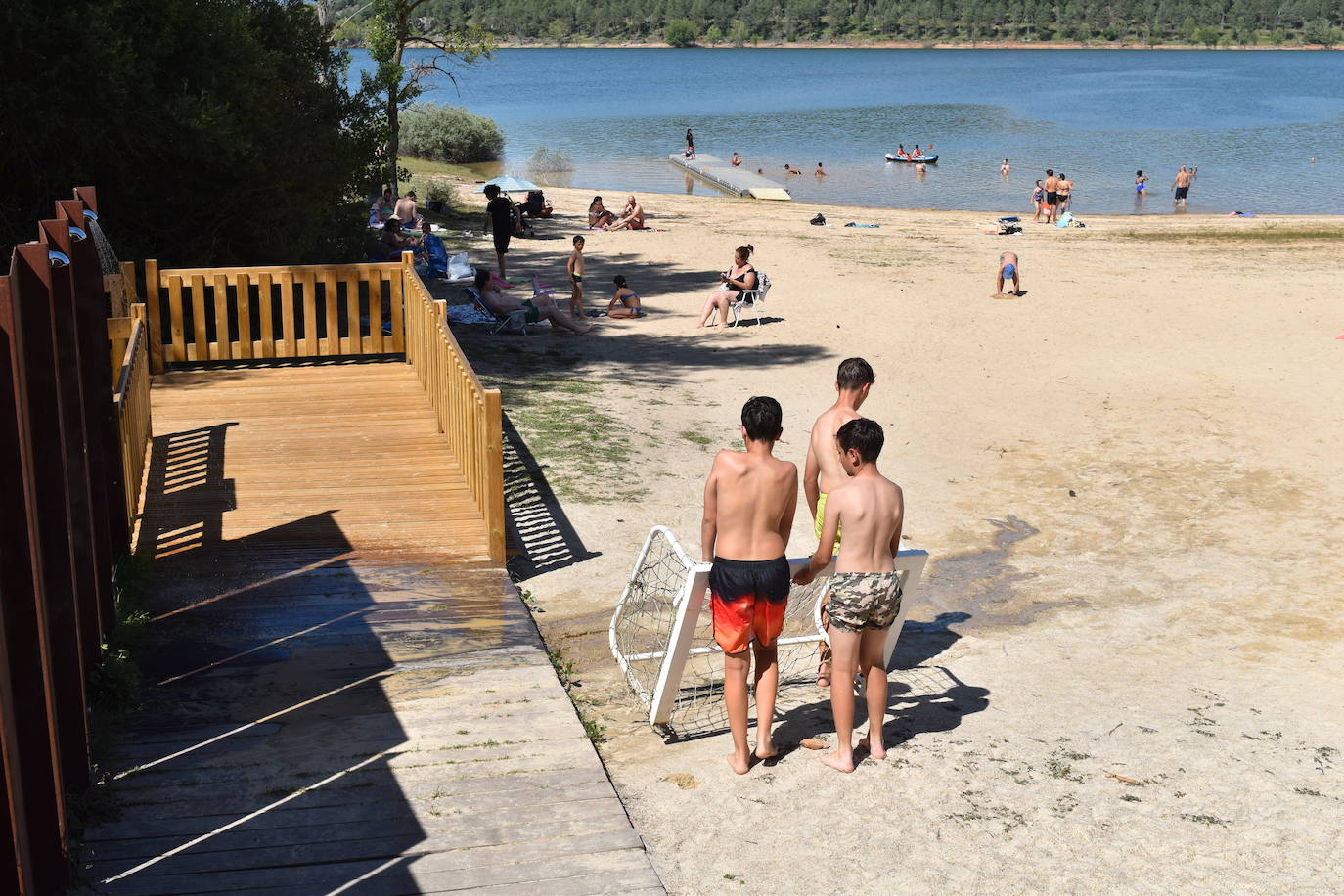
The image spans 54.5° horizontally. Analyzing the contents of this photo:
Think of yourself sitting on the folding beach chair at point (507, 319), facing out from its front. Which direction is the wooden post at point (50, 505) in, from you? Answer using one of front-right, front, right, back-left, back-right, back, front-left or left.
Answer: right

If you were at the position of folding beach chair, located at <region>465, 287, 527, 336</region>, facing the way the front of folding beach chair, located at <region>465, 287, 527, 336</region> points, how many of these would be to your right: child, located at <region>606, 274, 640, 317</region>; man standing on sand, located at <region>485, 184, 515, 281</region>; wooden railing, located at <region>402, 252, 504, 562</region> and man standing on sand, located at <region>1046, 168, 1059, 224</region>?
1

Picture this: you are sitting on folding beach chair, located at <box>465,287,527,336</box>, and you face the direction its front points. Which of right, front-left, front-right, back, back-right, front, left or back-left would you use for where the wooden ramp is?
right

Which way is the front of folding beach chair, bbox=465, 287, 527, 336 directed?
to the viewer's right

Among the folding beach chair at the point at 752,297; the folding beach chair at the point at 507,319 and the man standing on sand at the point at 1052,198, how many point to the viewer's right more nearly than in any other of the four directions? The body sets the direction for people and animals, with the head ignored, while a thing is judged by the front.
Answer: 1

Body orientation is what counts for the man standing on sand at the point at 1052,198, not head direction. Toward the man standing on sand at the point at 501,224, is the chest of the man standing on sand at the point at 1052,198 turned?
no

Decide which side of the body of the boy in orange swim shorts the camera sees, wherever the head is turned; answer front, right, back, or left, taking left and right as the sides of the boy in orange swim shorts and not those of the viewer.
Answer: back

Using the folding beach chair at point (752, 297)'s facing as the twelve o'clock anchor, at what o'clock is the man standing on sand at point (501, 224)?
The man standing on sand is roughly at 1 o'clock from the folding beach chair.

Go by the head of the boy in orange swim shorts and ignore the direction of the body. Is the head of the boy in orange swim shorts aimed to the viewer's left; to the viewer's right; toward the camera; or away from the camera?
away from the camera

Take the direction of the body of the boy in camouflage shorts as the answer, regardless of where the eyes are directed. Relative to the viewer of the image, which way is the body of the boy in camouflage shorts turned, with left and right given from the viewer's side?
facing away from the viewer and to the left of the viewer

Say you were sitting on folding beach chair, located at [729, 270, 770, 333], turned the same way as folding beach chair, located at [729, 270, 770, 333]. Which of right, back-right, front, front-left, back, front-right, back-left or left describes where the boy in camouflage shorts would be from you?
left

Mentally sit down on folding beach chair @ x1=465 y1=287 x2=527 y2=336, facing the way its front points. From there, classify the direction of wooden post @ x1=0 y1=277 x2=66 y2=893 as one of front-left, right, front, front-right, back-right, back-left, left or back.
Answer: right

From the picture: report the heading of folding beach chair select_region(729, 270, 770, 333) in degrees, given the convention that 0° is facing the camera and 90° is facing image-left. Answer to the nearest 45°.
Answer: approximately 90°
